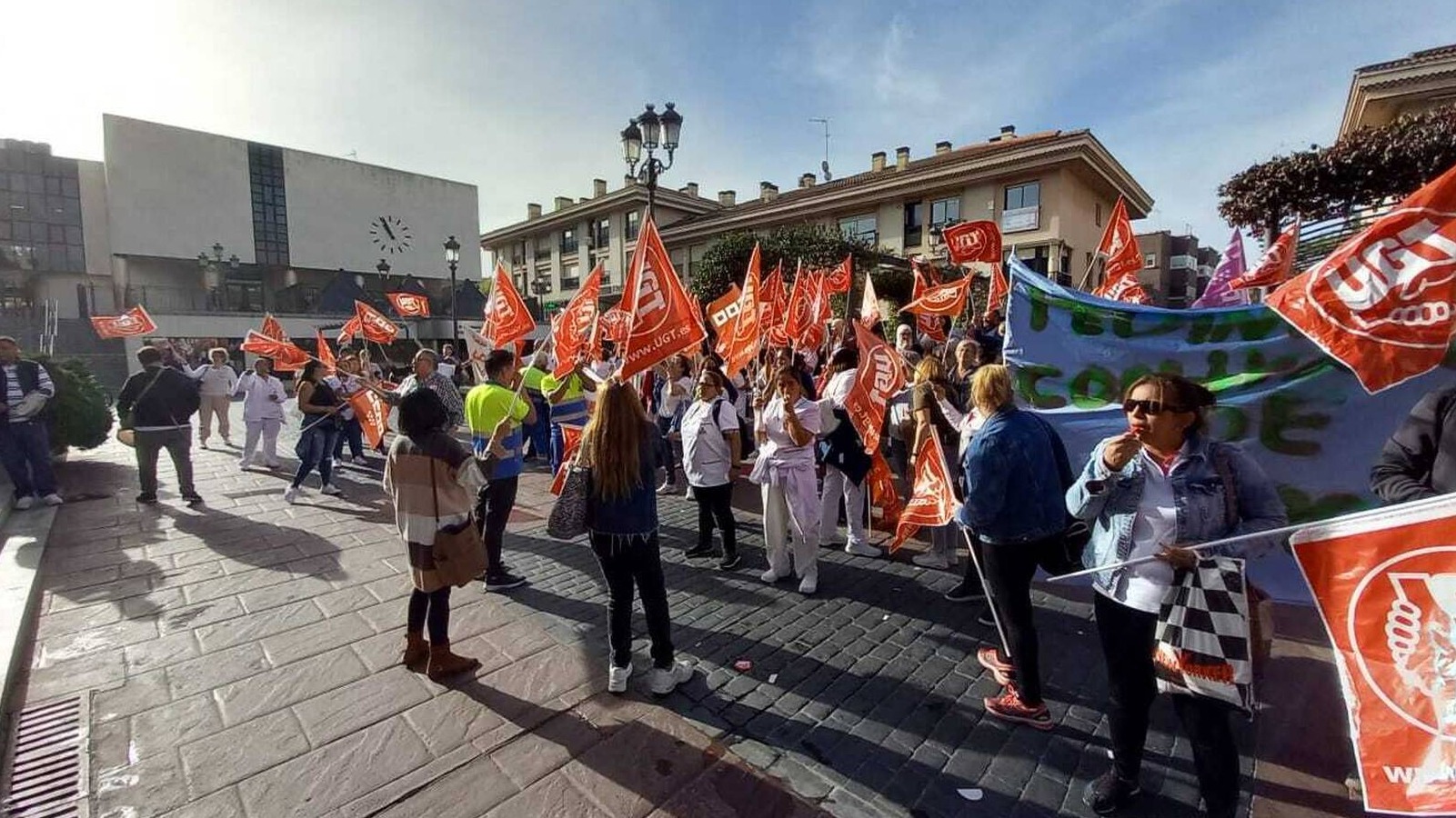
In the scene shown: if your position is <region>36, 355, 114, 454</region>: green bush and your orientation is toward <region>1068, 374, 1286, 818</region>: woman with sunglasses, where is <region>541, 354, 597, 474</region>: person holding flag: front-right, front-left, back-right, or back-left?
front-left

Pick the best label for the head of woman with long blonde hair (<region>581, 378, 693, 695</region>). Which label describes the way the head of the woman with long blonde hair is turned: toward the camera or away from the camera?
away from the camera

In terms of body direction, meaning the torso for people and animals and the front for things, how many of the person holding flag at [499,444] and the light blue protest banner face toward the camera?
1

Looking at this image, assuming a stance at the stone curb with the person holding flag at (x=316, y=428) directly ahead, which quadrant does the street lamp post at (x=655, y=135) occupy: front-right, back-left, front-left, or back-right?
front-right

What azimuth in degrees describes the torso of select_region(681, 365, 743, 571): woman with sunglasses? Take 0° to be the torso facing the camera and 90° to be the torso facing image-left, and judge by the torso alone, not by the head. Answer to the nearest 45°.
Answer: approximately 45°

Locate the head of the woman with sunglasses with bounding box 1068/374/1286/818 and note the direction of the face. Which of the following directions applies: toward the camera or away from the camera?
toward the camera

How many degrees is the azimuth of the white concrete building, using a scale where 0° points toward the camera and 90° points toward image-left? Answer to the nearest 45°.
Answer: approximately 315°

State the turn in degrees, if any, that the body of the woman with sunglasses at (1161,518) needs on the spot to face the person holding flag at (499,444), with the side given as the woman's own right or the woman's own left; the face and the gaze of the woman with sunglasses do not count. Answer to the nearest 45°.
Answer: approximately 45° to the woman's own right

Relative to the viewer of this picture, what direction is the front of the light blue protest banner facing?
facing the viewer

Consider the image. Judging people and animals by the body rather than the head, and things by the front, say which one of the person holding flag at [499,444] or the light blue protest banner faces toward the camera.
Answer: the light blue protest banner
